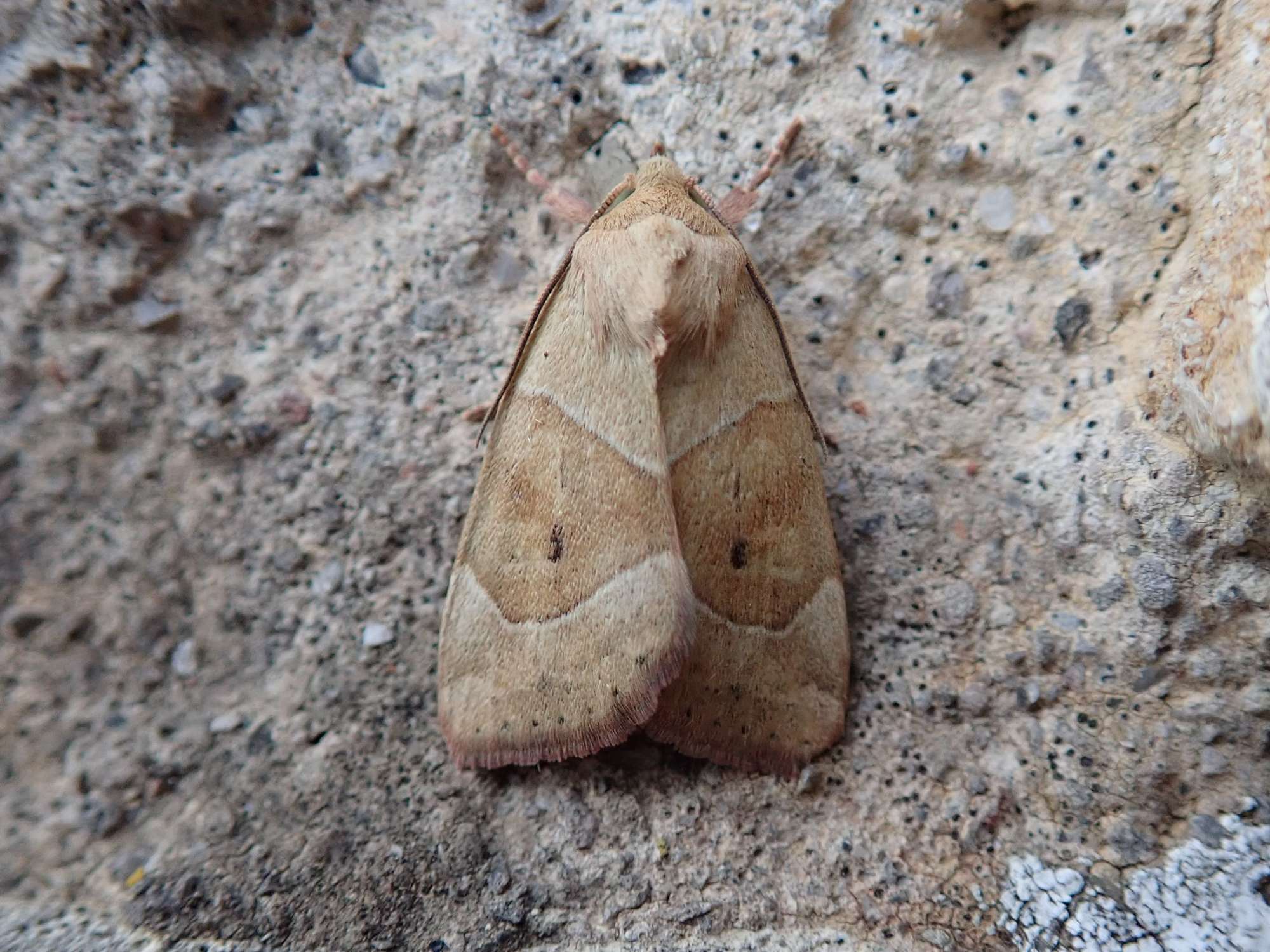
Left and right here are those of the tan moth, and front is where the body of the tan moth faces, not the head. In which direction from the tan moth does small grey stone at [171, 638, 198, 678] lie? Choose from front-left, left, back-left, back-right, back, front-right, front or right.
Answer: left

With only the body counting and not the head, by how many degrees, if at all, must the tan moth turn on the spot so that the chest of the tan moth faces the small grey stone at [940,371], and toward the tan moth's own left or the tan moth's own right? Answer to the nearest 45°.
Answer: approximately 90° to the tan moth's own right

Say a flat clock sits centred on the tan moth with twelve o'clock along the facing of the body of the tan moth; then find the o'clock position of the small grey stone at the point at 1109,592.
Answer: The small grey stone is roughly at 3 o'clock from the tan moth.

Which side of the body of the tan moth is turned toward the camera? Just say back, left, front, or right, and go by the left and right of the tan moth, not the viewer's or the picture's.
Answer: back

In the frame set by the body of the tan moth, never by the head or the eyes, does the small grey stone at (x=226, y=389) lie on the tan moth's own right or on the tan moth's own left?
on the tan moth's own left

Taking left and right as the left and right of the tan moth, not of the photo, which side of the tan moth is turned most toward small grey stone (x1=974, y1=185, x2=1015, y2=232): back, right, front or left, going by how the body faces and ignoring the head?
right

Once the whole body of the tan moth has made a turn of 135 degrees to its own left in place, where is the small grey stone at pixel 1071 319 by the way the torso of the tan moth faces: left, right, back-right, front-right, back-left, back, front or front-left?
back-left

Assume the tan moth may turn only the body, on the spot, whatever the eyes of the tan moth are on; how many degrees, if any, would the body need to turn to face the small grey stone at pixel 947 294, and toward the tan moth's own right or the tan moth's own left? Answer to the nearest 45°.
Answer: approximately 90° to the tan moth's own right

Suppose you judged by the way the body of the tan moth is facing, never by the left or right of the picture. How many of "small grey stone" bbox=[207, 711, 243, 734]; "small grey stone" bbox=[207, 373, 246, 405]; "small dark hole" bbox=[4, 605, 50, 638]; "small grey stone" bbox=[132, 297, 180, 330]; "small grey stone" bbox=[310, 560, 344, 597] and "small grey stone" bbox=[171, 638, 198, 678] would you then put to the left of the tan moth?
6

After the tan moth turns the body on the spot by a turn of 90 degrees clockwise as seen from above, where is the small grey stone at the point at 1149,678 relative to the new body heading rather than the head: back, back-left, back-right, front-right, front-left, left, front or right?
front

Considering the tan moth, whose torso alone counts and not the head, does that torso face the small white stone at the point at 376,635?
no

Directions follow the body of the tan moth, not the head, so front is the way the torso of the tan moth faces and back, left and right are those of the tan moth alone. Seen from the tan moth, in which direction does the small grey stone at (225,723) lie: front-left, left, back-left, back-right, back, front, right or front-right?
left

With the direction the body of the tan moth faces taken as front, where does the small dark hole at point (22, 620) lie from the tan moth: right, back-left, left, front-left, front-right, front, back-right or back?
left

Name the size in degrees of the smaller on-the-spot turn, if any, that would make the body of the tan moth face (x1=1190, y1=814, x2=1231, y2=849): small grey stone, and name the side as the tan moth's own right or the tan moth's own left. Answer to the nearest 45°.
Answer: approximately 90° to the tan moth's own right

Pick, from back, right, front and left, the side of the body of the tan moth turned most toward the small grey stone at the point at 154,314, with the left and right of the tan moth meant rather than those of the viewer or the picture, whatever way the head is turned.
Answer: left
